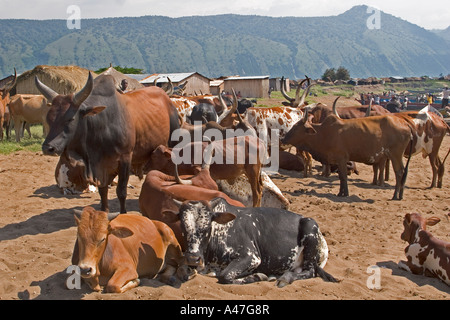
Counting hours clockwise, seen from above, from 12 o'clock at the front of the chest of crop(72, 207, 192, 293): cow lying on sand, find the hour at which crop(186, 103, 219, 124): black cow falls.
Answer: The black cow is roughly at 5 o'clock from the cow lying on sand.

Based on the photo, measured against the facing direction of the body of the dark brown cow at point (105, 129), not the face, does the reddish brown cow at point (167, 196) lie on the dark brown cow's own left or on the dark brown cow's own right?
on the dark brown cow's own left

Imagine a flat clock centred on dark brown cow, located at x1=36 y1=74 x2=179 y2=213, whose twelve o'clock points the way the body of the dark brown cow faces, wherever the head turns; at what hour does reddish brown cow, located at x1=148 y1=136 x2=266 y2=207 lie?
The reddish brown cow is roughly at 7 o'clock from the dark brown cow.

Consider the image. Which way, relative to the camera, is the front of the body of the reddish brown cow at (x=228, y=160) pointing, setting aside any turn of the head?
to the viewer's left

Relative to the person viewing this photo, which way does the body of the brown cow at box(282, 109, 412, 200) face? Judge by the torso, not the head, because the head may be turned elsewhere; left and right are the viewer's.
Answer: facing to the left of the viewer

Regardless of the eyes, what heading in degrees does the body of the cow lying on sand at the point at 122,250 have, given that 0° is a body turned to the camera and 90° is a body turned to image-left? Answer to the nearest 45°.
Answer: approximately 45°

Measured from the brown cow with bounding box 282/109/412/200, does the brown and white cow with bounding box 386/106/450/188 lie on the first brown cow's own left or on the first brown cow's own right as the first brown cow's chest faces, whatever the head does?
on the first brown cow's own right

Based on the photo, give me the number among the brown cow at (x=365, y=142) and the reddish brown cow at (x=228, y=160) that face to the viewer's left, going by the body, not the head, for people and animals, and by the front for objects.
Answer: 2

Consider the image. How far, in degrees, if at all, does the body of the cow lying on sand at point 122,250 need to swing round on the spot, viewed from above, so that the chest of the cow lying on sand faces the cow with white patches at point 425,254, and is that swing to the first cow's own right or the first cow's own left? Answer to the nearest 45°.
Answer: approximately 135° to the first cow's own left

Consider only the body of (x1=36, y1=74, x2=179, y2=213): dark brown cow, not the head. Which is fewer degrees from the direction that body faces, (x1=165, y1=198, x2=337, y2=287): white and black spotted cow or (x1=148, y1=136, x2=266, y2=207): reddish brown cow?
the white and black spotted cow

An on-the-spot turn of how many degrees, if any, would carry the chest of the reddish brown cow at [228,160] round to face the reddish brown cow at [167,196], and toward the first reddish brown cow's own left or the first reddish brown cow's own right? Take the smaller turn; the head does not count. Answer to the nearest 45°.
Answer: approximately 90° to the first reddish brown cow's own left

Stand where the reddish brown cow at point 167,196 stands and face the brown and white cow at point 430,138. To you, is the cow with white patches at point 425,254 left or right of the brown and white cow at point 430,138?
right

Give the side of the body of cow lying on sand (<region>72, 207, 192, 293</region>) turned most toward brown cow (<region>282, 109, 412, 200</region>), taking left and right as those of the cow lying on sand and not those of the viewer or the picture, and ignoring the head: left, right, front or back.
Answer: back
